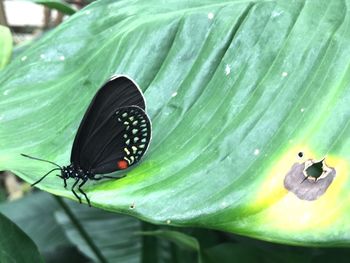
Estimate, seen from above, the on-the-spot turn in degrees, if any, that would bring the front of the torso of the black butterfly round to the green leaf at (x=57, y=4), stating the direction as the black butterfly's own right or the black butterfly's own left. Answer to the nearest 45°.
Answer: approximately 45° to the black butterfly's own right

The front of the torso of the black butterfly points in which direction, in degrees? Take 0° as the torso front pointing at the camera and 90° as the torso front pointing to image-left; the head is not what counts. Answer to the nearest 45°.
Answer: approximately 90°
